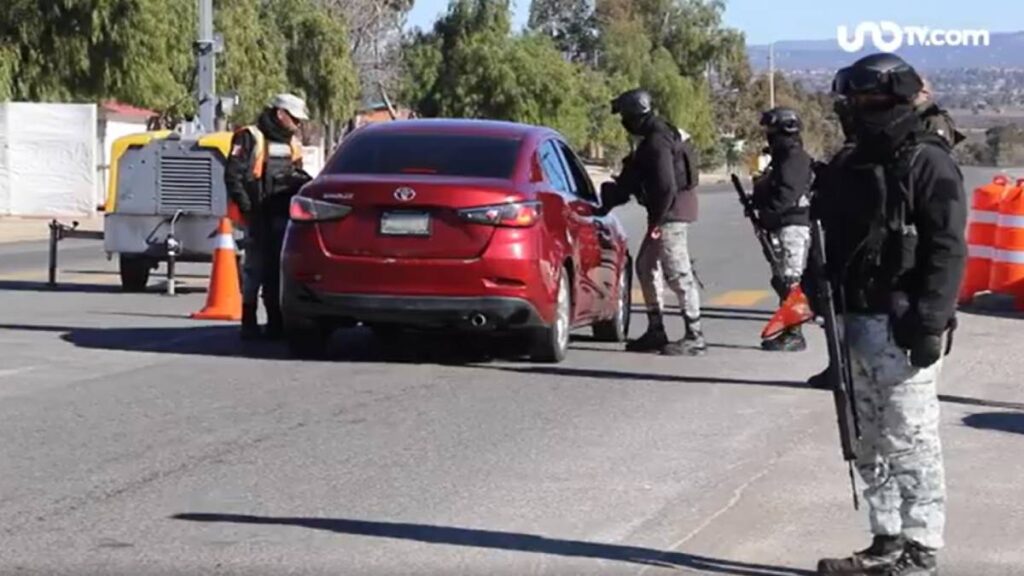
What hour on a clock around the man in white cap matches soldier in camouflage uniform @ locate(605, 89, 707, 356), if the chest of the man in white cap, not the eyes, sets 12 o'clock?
The soldier in camouflage uniform is roughly at 11 o'clock from the man in white cap.

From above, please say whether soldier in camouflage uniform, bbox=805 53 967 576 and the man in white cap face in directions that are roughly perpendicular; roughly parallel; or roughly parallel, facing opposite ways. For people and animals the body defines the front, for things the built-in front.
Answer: roughly perpendicular

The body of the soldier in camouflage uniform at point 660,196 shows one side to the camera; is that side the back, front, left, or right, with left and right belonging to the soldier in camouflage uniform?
left

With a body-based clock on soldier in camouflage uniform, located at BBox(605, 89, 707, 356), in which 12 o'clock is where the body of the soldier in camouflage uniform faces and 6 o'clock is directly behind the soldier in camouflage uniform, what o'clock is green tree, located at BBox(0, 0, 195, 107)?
The green tree is roughly at 2 o'clock from the soldier in camouflage uniform.

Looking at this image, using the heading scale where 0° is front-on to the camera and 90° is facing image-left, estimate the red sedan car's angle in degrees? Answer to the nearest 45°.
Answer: approximately 225°

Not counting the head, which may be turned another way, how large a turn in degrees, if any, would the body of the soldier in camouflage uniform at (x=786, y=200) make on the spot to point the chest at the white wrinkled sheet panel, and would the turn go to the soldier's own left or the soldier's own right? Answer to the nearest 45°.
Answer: approximately 45° to the soldier's own right

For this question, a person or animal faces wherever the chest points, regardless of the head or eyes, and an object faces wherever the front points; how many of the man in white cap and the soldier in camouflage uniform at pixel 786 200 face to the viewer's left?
1

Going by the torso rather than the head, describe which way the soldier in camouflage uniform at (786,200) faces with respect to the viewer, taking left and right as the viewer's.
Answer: facing to the left of the viewer
